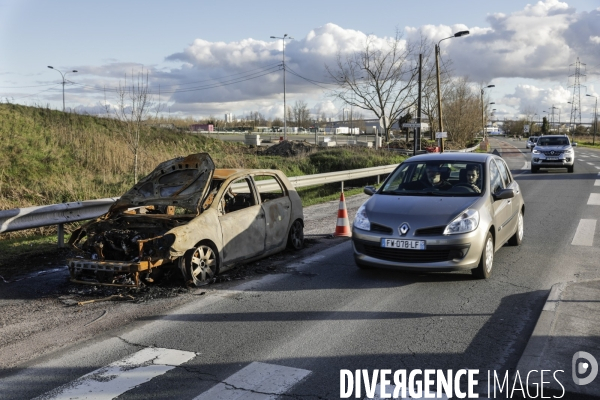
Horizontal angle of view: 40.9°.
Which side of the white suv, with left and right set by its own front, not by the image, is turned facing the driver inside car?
front

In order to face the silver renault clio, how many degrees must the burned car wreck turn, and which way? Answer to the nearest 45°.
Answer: approximately 135° to its left

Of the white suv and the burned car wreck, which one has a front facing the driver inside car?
the white suv

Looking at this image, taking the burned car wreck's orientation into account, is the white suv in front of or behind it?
behind

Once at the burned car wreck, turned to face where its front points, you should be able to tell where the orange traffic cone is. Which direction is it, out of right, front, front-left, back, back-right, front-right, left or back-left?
back

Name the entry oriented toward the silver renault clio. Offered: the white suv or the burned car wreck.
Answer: the white suv

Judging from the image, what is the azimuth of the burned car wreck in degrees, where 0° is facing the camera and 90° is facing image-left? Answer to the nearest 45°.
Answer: approximately 45°

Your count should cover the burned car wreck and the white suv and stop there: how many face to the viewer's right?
0

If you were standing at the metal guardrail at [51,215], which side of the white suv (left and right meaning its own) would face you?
front

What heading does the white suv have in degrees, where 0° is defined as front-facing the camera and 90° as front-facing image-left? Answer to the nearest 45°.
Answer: approximately 0°

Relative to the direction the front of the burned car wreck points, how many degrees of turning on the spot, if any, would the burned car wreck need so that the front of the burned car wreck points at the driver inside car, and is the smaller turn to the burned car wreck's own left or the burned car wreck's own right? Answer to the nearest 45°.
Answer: approximately 135° to the burned car wreck's own left

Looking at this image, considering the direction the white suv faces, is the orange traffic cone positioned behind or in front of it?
in front
